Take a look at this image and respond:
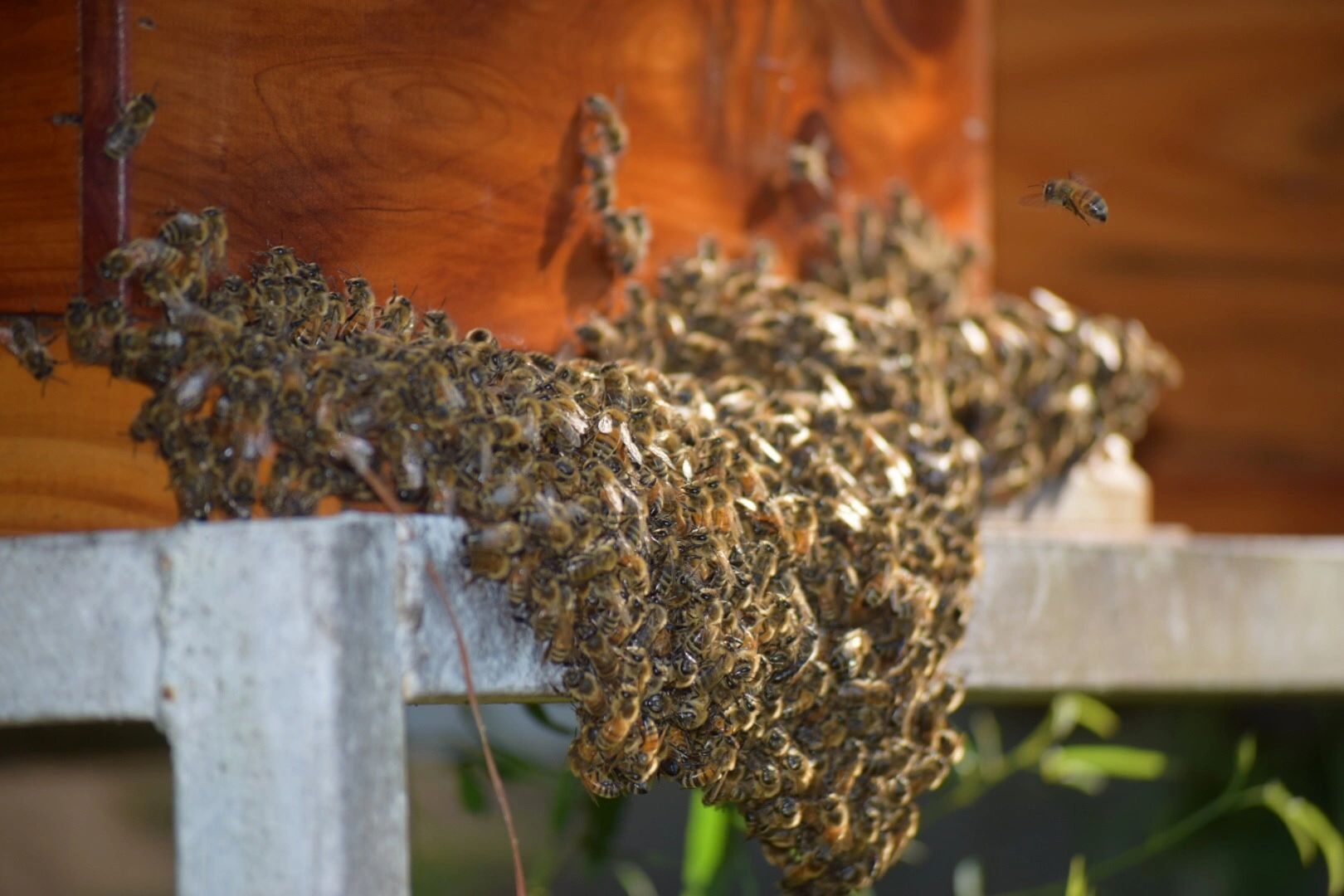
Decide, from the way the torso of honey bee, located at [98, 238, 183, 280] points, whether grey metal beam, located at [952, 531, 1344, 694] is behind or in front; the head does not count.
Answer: behind

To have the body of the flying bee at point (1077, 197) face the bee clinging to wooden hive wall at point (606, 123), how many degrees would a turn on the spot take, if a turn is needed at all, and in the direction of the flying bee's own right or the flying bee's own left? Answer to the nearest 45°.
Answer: approximately 45° to the flying bee's own left

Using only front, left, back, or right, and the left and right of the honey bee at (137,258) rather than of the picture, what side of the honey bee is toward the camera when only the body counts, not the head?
left

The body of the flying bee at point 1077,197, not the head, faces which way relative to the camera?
to the viewer's left

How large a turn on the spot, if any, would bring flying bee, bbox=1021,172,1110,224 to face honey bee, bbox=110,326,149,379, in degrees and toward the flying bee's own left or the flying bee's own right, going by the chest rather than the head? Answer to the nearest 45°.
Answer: approximately 45° to the flying bee's own left

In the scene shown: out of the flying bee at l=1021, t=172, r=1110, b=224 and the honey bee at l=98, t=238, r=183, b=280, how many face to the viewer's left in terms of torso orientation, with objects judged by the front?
2
